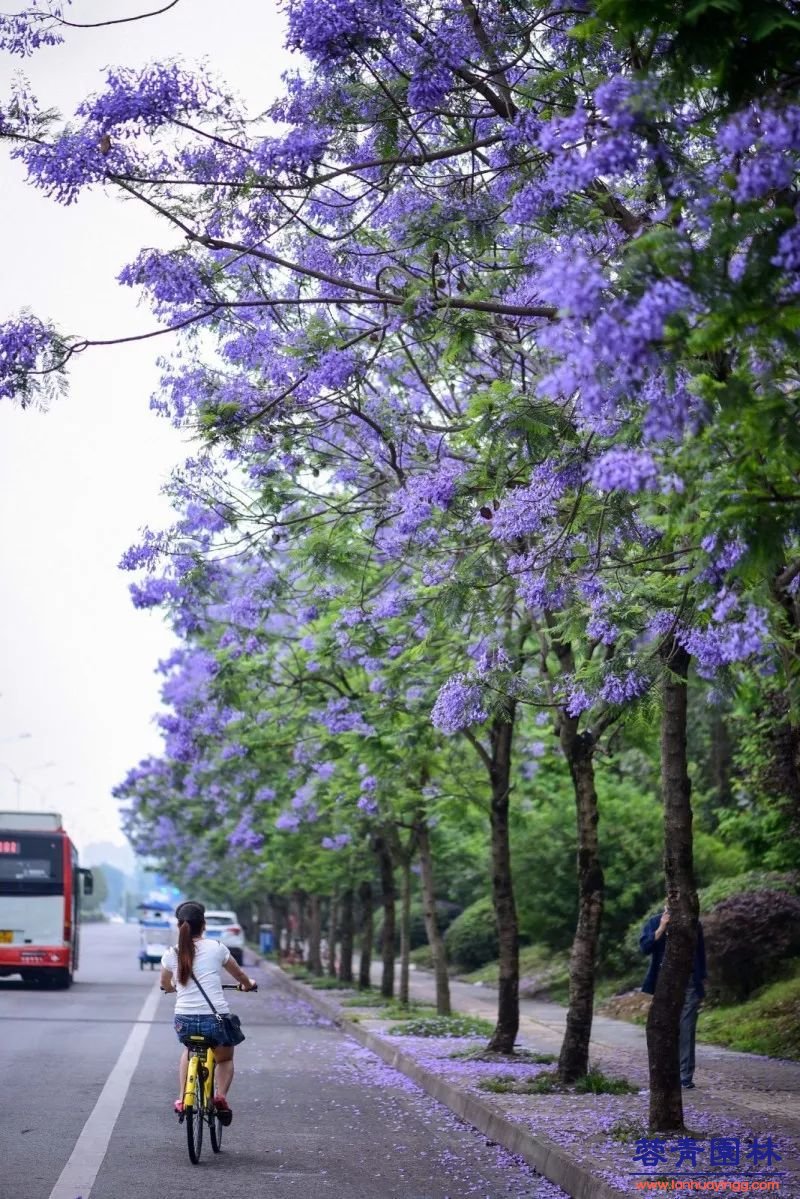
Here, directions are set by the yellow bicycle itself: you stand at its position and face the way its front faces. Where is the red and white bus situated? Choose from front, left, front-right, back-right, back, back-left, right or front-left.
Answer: front

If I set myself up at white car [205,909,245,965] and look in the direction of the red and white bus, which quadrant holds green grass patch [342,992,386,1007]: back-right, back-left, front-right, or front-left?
front-left

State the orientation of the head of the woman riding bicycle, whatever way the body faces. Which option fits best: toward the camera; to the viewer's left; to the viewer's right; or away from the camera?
away from the camera

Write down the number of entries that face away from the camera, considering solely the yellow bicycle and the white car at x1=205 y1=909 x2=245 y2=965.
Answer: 2

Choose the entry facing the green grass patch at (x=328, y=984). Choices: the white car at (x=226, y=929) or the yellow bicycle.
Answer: the yellow bicycle

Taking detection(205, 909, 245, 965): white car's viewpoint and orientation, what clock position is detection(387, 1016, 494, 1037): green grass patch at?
The green grass patch is roughly at 6 o'clock from the white car.

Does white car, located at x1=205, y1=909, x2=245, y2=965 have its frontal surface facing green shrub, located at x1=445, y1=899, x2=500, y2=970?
no

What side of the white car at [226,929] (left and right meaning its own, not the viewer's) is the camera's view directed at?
back

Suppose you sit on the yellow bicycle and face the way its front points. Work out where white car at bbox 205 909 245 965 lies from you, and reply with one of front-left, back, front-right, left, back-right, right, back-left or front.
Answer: front

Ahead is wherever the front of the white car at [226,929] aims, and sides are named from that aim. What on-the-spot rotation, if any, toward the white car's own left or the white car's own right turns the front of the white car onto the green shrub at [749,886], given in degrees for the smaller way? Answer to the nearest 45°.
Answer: approximately 180°

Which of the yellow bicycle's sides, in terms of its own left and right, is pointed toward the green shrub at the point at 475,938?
front

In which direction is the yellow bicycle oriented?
away from the camera

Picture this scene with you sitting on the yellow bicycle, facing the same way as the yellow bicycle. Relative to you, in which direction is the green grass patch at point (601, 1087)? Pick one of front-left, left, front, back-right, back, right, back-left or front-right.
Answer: front-right

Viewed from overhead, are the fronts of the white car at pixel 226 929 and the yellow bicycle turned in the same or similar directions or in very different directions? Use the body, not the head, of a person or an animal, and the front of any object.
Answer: same or similar directions
